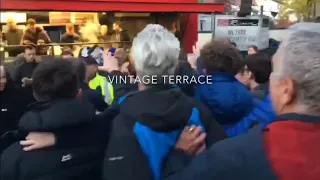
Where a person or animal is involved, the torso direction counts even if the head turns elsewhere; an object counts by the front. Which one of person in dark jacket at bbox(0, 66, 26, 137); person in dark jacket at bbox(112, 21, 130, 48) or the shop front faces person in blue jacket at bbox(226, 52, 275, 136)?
the shop front

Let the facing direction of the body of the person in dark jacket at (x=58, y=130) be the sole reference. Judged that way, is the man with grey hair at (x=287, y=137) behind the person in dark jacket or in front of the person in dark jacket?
behind

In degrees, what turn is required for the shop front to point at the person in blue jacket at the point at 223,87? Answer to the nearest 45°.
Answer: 0° — it already faces them

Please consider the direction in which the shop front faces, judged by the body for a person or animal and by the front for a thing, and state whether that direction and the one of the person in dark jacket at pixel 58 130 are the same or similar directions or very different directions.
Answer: very different directions

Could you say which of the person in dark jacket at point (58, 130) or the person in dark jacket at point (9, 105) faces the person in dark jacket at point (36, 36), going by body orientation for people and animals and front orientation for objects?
the person in dark jacket at point (58, 130)

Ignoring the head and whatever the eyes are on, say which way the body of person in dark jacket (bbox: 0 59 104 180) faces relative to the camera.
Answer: away from the camera

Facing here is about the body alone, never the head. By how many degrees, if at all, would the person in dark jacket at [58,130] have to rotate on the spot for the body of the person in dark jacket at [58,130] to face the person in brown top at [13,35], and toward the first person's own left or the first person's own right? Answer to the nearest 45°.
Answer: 0° — they already face them
